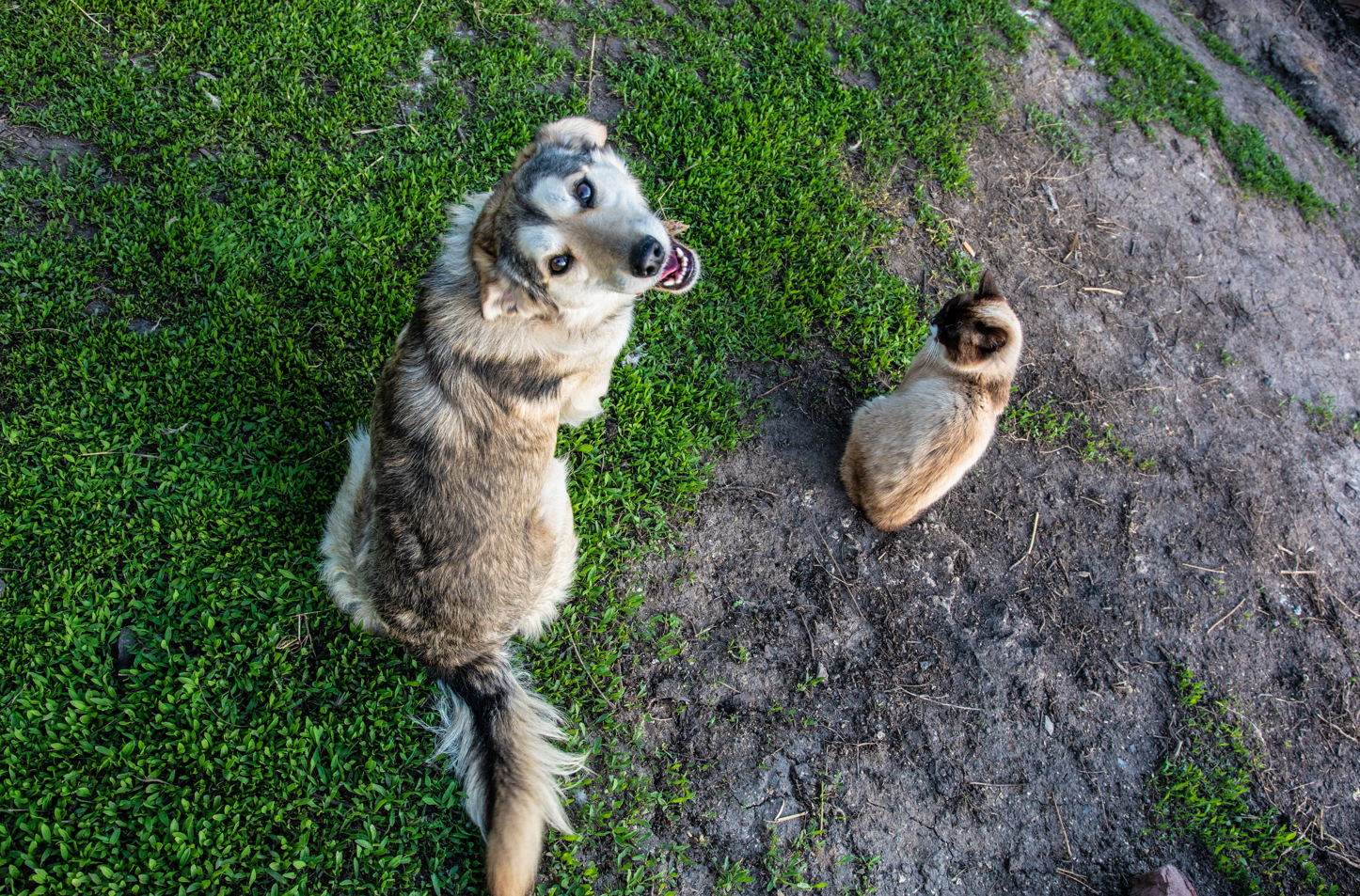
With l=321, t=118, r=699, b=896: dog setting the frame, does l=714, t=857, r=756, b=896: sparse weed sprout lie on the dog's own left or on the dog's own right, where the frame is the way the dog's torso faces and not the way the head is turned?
on the dog's own right

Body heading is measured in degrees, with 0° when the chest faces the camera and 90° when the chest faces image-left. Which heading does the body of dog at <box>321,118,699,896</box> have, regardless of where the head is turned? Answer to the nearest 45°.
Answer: approximately 180°

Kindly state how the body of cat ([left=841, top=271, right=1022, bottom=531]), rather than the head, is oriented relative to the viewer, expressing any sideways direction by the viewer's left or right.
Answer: facing away from the viewer and to the right of the viewer

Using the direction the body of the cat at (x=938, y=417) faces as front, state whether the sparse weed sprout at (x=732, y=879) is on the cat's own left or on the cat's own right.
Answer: on the cat's own right
